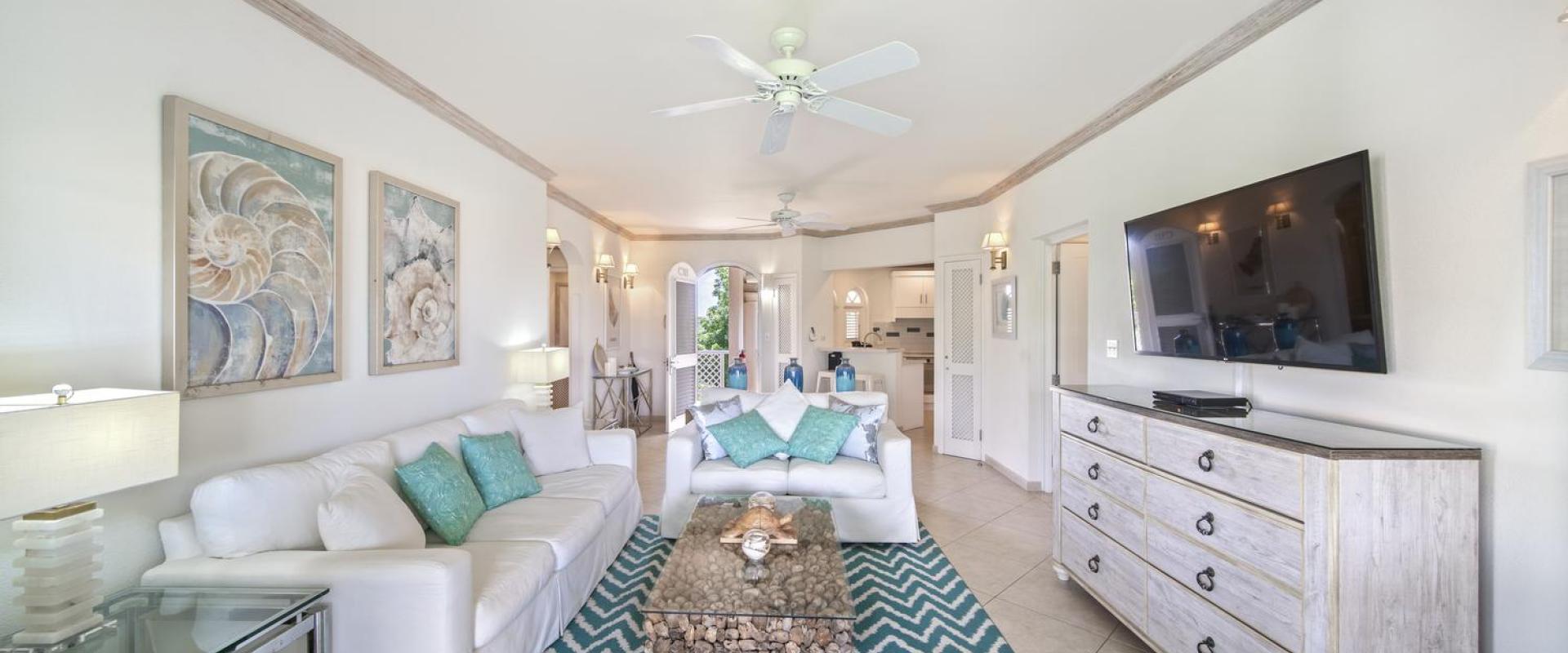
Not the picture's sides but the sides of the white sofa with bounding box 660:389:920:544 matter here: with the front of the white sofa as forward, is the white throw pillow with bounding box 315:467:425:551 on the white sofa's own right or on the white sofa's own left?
on the white sofa's own right

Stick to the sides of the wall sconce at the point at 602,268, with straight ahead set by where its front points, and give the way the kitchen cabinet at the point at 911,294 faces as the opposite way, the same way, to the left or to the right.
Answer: to the right

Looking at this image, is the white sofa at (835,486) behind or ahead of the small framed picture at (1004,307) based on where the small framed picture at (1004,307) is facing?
ahead

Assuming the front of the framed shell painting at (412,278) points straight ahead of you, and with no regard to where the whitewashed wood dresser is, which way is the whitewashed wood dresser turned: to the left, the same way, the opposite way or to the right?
the opposite way

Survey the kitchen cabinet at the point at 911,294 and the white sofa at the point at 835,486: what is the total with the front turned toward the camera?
2

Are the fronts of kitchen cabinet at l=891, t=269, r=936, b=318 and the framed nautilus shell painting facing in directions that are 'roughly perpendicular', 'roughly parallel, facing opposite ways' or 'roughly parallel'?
roughly perpendicular

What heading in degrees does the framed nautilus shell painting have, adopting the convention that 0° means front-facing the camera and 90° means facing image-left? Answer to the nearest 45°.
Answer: approximately 315°

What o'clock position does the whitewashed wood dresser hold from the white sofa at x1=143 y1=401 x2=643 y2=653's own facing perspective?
The whitewashed wood dresser is roughly at 12 o'clock from the white sofa.

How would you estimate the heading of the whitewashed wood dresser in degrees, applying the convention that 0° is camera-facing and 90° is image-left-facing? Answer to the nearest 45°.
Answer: approximately 45°

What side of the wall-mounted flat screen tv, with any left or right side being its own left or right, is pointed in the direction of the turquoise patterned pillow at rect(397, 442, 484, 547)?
front

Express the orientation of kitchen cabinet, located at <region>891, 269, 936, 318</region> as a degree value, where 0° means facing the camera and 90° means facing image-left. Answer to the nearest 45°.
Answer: approximately 0°
